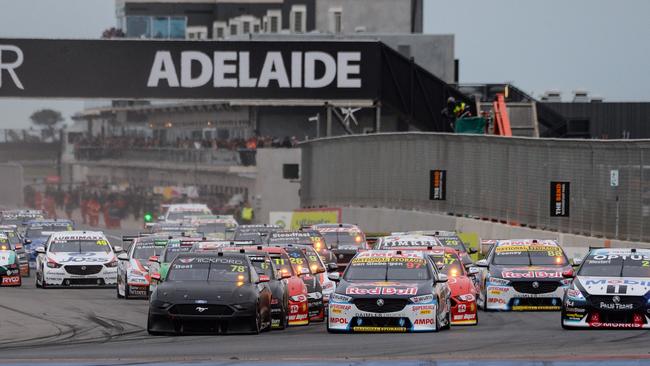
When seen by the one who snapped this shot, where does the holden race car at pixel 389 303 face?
facing the viewer

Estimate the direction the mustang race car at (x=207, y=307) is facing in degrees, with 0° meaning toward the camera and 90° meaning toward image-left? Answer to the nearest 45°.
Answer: approximately 0°

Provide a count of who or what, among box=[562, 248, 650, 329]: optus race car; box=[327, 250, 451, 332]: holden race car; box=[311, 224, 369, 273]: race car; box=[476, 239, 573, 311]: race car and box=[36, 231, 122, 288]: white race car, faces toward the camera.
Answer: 5

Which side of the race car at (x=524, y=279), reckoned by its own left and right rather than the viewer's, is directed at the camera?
front

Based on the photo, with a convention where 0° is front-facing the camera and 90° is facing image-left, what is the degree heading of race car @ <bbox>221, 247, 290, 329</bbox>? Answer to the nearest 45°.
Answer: approximately 0°

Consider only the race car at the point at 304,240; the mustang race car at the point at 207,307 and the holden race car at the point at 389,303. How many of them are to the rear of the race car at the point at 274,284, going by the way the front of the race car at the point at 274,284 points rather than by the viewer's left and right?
1

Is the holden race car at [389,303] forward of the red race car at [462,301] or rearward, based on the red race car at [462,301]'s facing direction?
forward

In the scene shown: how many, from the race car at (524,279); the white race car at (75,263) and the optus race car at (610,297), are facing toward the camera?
3

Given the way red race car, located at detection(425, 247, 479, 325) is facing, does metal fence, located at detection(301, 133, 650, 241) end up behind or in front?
behind

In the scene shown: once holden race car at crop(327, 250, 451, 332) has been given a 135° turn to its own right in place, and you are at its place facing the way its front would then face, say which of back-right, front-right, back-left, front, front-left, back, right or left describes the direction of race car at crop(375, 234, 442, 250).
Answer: front-right
